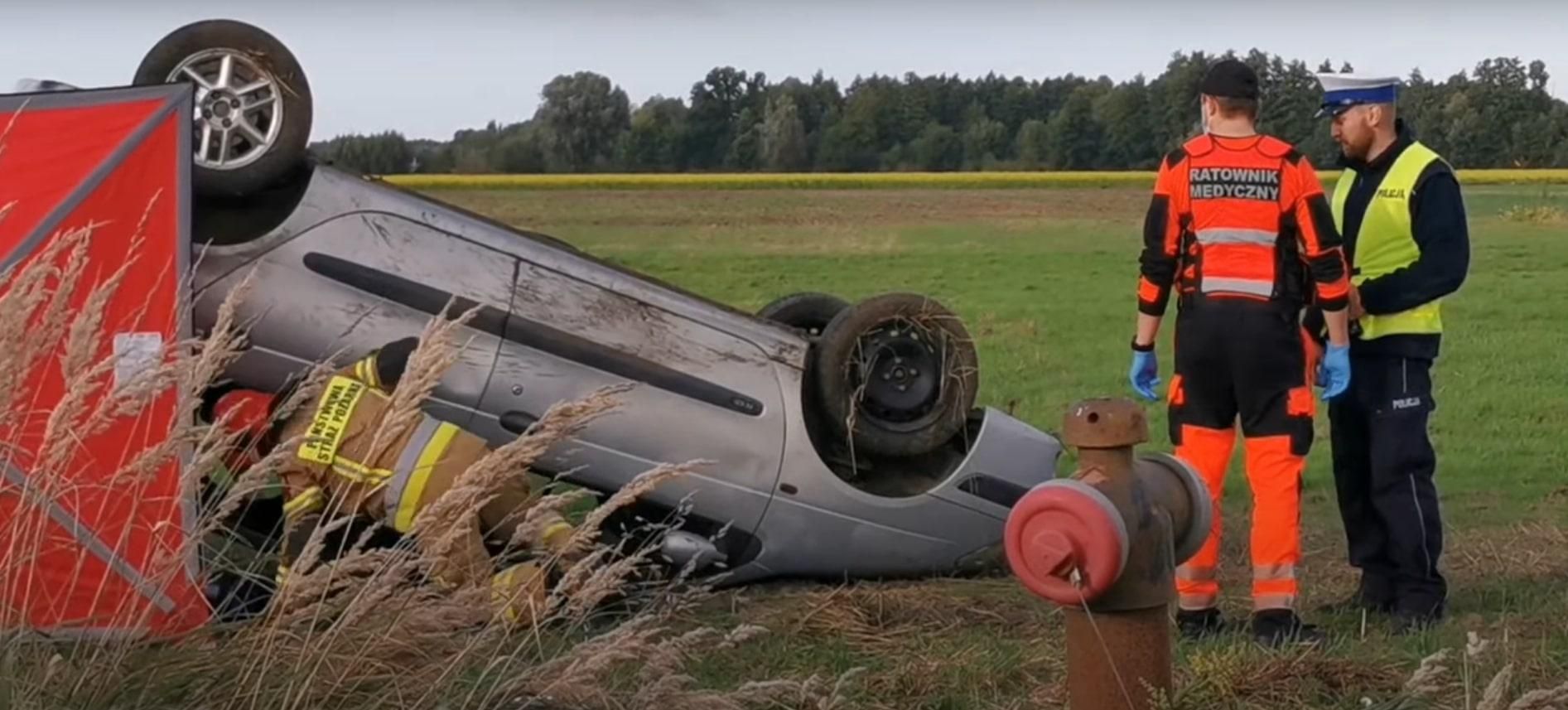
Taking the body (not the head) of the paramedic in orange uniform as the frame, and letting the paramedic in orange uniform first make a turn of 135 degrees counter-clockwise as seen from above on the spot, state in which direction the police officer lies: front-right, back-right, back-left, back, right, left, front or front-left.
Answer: back

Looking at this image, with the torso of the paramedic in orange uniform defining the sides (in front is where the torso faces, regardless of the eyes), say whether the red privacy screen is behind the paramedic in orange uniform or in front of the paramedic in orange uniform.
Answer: behind

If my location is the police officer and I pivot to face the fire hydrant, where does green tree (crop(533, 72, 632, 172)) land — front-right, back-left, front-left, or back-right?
back-right

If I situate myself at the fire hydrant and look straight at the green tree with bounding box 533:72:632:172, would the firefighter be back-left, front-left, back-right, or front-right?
front-left

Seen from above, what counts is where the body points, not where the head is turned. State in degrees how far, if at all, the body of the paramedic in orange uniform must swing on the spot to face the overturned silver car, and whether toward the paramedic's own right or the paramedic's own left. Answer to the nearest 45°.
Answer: approximately 90° to the paramedic's own left

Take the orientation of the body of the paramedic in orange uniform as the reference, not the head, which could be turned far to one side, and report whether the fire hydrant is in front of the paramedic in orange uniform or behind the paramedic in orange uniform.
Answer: behind

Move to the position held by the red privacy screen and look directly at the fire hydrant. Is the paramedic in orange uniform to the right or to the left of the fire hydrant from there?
left

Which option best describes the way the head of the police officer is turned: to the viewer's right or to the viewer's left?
to the viewer's left

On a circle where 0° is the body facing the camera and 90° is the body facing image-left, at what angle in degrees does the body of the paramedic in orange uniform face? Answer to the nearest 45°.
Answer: approximately 180°

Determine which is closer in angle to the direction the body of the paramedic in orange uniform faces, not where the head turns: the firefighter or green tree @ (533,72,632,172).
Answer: the green tree

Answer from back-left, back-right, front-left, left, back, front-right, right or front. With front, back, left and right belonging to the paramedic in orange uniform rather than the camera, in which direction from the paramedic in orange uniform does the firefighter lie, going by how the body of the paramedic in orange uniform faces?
back-left
